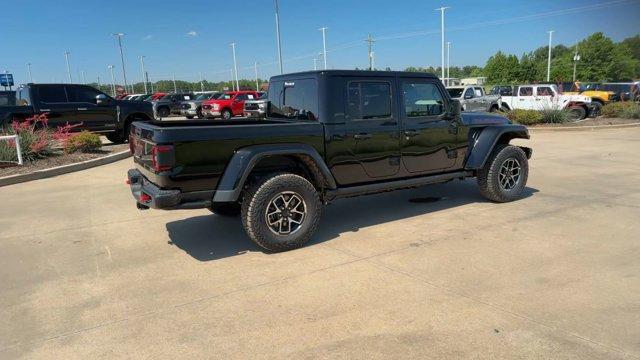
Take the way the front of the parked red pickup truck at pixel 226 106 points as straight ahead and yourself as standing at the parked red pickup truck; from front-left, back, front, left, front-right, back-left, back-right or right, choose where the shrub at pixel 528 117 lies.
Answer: left

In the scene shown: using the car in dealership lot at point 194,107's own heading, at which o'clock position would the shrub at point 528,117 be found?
The shrub is roughly at 9 o'clock from the car in dealership lot.

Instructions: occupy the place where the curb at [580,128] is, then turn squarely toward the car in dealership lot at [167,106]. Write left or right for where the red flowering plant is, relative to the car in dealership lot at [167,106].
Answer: left

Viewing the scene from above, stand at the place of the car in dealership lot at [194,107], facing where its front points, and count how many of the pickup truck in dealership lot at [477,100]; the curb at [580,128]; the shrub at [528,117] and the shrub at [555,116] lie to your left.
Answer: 4

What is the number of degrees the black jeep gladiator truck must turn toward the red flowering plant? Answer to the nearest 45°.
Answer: approximately 90° to its left

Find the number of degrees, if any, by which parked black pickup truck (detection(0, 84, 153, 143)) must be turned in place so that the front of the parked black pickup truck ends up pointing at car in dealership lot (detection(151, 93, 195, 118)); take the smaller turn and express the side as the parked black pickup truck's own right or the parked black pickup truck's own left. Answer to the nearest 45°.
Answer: approximately 90° to the parked black pickup truck's own left

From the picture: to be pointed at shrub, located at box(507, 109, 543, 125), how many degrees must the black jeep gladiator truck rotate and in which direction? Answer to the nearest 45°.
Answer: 0° — it already faces it

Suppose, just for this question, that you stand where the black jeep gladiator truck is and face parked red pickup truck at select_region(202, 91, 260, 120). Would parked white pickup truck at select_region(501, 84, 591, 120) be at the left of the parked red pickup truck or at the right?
right

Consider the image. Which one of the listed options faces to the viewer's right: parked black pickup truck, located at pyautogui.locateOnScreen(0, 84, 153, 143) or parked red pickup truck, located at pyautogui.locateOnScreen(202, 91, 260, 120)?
the parked black pickup truck

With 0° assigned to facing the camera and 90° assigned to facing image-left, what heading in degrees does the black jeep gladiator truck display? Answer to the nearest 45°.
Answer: approximately 225°

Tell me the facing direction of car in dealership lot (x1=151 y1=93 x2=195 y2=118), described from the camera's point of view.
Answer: facing the viewer and to the left of the viewer

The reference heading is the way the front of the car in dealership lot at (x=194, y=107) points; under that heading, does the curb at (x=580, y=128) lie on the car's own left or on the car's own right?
on the car's own left

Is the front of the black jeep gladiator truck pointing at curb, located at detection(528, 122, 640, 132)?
yes

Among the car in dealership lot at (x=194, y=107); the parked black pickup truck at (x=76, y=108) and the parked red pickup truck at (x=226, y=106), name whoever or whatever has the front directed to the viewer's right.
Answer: the parked black pickup truck

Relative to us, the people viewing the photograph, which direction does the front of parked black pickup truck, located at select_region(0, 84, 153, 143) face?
facing to the right of the viewer

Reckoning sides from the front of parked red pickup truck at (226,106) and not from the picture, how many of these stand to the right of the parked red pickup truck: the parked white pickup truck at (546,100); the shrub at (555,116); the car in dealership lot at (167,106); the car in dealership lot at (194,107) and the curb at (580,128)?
2

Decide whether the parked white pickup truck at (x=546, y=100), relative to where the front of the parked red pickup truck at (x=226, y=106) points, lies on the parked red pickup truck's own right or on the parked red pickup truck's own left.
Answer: on the parked red pickup truck's own left

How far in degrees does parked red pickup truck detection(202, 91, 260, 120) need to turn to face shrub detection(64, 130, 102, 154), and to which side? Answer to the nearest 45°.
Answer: approximately 45° to its left
